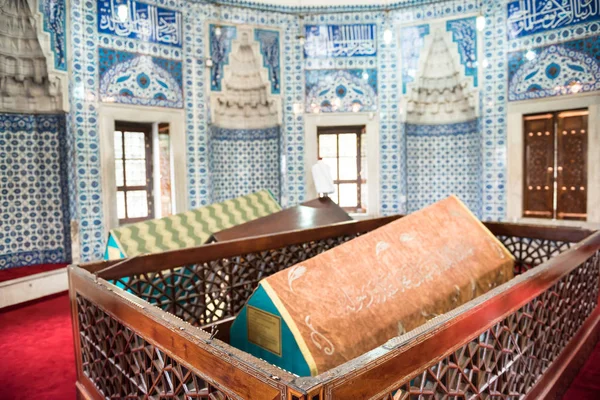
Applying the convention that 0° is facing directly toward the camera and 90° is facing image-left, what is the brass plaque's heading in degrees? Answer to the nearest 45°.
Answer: approximately 45°

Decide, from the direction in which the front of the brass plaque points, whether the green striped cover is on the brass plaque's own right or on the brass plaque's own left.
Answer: on the brass plaque's own right
